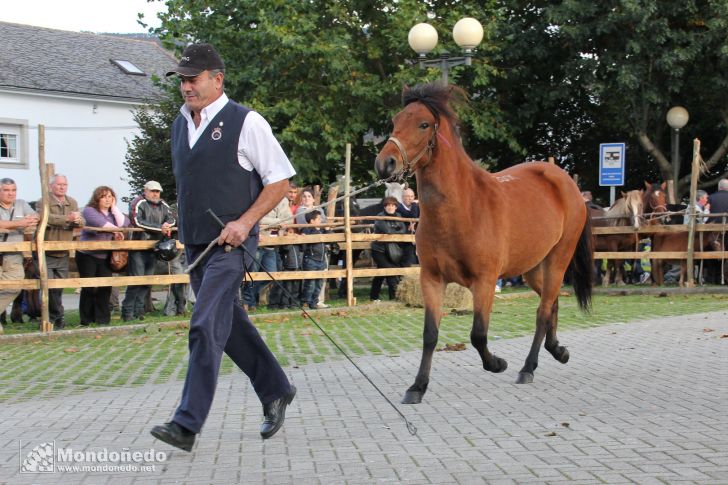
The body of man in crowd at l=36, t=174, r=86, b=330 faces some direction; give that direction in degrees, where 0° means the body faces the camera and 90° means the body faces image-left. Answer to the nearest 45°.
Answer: approximately 315°

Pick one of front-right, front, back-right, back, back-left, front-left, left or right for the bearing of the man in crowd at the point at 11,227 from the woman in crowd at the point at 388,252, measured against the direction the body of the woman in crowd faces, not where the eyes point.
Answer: front-right

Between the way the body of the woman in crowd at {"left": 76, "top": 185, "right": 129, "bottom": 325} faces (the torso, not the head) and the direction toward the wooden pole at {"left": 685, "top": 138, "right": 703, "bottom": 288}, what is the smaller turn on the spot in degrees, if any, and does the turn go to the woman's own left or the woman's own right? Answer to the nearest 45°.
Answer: approximately 45° to the woman's own left

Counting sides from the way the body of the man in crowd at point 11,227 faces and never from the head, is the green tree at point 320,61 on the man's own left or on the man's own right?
on the man's own left

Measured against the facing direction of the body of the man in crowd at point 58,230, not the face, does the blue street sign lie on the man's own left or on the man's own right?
on the man's own left

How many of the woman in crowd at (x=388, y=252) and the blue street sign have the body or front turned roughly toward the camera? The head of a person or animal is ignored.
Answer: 2

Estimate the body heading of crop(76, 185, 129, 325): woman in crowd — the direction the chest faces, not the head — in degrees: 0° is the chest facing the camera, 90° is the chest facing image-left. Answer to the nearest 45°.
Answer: approximately 315°

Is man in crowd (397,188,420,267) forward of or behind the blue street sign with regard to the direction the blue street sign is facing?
forward
